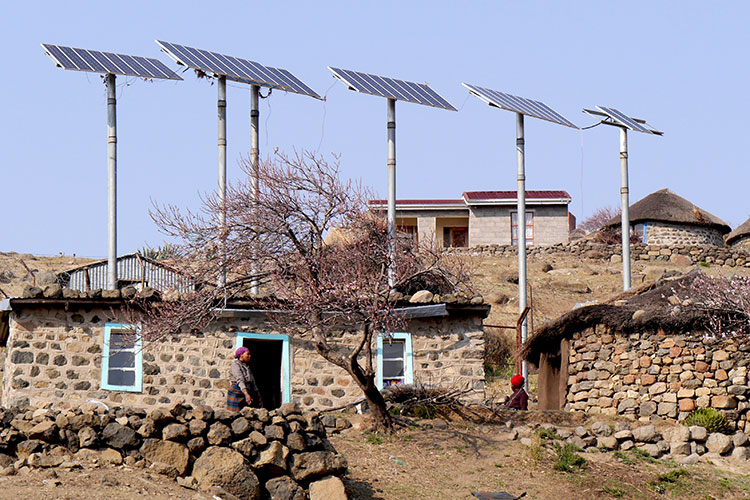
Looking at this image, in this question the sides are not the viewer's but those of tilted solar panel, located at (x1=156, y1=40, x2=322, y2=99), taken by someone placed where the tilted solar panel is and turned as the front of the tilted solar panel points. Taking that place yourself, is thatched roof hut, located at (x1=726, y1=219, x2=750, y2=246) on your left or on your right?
on your left

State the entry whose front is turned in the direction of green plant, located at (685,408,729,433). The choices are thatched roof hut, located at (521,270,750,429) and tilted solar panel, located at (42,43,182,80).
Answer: the tilted solar panel

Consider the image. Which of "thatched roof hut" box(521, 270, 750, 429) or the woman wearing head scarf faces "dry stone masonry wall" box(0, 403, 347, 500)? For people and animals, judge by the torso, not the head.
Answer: the thatched roof hut

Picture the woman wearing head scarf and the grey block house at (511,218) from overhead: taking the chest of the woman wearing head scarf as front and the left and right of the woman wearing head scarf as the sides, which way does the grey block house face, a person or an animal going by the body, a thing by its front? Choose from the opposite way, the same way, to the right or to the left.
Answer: to the right

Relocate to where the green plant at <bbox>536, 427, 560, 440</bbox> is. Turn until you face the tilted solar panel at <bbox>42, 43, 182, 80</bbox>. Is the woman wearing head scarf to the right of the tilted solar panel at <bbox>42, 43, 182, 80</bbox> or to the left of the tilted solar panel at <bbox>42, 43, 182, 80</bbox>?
left

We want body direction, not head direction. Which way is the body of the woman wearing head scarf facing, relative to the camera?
to the viewer's right

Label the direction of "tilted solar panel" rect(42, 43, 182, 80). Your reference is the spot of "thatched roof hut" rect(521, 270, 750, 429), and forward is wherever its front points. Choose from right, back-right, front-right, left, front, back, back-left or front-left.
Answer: front-right

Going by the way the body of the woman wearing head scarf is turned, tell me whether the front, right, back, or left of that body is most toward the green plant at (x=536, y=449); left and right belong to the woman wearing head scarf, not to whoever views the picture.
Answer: front

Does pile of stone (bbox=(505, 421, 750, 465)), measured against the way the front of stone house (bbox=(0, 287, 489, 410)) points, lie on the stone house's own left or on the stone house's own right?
on the stone house's own left

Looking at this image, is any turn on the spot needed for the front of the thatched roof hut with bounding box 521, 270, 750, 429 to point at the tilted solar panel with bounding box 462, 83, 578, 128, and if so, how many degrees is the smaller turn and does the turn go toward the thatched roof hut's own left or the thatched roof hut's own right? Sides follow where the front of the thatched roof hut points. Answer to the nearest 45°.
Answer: approximately 90° to the thatched roof hut's own right

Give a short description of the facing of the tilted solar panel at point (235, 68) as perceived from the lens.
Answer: facing the viewer and to the right of the viewer

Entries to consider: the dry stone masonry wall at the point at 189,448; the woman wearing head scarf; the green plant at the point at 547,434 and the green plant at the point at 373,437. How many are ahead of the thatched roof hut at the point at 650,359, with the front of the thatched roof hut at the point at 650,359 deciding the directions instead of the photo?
4

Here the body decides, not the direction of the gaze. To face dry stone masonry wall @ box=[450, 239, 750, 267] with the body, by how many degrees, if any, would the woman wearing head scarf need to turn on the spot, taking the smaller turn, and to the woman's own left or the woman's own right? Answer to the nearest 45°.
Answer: approximately 45° to the woman's own left

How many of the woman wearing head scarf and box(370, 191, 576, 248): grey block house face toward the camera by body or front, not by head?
1

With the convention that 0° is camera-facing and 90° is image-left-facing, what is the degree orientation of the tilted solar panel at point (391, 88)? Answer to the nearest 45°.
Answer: approximately 315°

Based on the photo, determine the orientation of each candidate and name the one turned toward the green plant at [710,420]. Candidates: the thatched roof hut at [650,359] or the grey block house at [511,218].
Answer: the grey block house
